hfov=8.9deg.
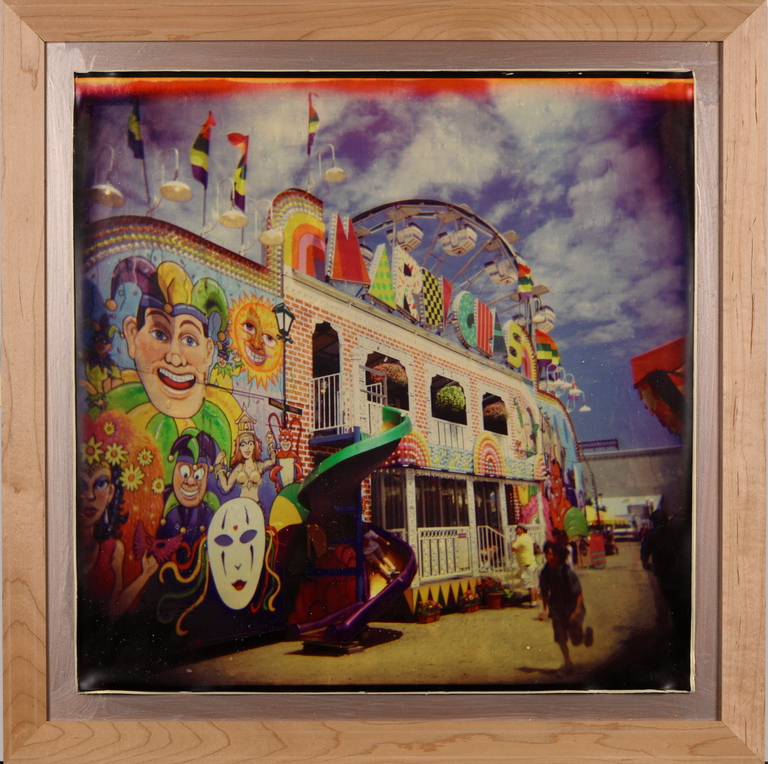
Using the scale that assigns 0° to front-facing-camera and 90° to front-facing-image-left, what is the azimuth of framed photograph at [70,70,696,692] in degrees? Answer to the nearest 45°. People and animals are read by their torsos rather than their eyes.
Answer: approximately 0°
